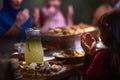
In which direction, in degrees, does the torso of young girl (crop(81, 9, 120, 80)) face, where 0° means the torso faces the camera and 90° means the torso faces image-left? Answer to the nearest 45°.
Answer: approximately 135°

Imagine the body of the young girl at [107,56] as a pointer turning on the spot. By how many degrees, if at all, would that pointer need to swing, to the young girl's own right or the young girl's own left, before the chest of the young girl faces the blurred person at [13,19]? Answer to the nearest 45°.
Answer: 0° — they already face them

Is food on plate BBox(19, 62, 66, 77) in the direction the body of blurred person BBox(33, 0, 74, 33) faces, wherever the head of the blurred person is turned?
yes

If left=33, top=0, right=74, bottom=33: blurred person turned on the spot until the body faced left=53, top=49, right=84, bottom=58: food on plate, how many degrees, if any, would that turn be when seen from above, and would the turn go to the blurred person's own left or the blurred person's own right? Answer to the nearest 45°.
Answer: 0° — they already face it

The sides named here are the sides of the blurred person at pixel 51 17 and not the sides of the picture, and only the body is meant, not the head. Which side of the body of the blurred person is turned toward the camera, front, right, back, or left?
front

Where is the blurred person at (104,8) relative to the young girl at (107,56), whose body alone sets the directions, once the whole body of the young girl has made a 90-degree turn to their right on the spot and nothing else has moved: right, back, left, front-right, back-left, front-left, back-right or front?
front-left

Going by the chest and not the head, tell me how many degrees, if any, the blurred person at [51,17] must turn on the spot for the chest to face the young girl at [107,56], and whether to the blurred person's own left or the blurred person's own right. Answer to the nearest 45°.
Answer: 0° — they already face them

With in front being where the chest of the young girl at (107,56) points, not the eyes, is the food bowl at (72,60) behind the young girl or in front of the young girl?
in front

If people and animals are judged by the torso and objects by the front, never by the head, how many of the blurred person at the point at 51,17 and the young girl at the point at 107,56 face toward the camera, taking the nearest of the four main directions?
1

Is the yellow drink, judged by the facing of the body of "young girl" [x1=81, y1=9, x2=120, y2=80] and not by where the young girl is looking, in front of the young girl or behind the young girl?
in front

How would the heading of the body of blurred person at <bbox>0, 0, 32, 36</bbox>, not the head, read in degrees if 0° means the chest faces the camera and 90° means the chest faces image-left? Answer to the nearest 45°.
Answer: approximately 315°
